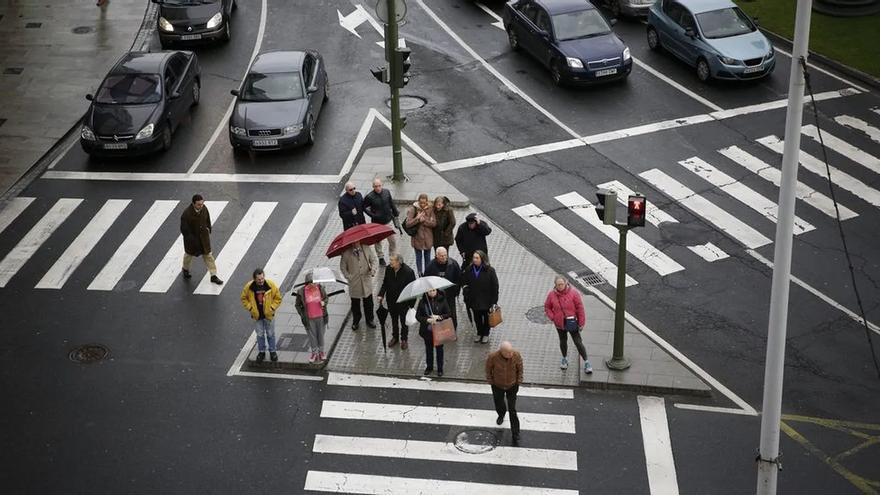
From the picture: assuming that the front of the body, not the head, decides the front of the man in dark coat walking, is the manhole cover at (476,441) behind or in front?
in front

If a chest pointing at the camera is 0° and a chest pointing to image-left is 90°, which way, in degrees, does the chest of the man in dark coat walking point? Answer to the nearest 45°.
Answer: approximately 315°

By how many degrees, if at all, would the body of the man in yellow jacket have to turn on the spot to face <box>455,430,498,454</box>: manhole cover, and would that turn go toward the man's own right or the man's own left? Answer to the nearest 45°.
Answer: approximately 45° to the man's own left

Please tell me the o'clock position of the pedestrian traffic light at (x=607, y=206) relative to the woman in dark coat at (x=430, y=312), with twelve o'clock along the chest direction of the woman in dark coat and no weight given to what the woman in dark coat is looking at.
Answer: The pedestrian traffic light is roughly at 9 o'clock from the woman in dark coat.

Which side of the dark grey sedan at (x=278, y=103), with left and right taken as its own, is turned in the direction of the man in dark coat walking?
front

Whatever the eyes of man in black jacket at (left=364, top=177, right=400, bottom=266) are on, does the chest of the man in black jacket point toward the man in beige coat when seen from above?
yes
